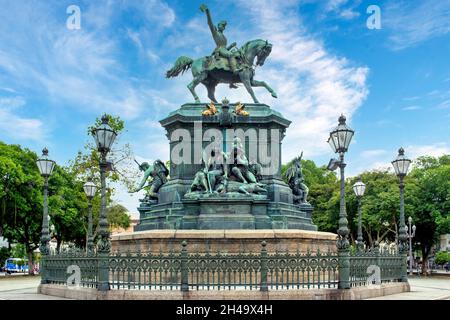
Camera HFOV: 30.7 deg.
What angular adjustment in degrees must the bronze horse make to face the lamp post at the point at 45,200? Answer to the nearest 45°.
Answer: approximately 135° to its right

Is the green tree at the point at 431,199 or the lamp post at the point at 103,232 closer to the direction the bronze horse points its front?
the green tree

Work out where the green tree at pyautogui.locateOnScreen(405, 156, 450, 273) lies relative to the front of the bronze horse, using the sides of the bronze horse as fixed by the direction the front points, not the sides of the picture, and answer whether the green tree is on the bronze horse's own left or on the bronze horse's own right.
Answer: on the bronze horse's own left

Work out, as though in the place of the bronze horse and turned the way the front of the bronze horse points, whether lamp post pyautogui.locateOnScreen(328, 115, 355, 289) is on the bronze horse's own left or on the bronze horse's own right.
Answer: on the bronze horse's own right

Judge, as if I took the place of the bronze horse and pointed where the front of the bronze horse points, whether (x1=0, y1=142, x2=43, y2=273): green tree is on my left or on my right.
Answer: on my left

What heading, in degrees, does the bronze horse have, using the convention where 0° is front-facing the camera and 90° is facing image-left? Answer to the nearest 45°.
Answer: approximately 270°

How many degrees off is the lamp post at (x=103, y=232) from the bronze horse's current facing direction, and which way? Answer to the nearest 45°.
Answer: approximately 90° to its right
